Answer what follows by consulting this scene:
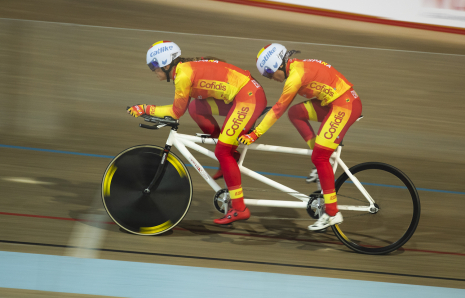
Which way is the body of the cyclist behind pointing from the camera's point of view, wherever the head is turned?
to the viewer's left

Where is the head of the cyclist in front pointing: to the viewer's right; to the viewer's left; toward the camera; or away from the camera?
to the viewer's left

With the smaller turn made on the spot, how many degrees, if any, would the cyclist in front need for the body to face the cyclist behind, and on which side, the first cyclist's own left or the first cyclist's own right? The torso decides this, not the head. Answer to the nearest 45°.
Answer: approximately 180°

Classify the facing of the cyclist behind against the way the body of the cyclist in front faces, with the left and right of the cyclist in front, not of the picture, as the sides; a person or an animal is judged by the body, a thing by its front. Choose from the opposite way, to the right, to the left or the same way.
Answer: the same way

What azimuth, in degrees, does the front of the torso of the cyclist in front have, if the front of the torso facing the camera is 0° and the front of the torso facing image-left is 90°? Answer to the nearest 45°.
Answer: approximately 90°

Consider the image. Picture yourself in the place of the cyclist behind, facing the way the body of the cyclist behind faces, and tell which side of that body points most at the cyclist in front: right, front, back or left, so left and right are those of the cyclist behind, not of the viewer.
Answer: front

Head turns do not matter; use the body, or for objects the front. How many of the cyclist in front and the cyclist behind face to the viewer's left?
2

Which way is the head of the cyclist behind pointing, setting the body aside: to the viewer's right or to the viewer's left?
to the viewer's left
